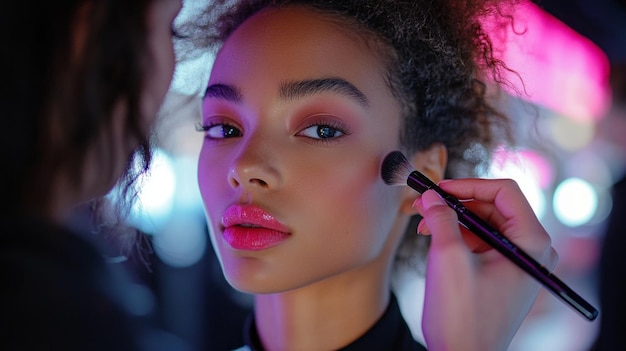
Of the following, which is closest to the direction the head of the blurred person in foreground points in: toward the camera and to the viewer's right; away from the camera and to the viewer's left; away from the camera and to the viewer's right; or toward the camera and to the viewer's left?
away from the camera and to the viewer's right

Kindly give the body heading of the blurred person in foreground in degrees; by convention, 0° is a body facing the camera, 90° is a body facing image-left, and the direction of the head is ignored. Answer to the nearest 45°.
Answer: approximately 225°
